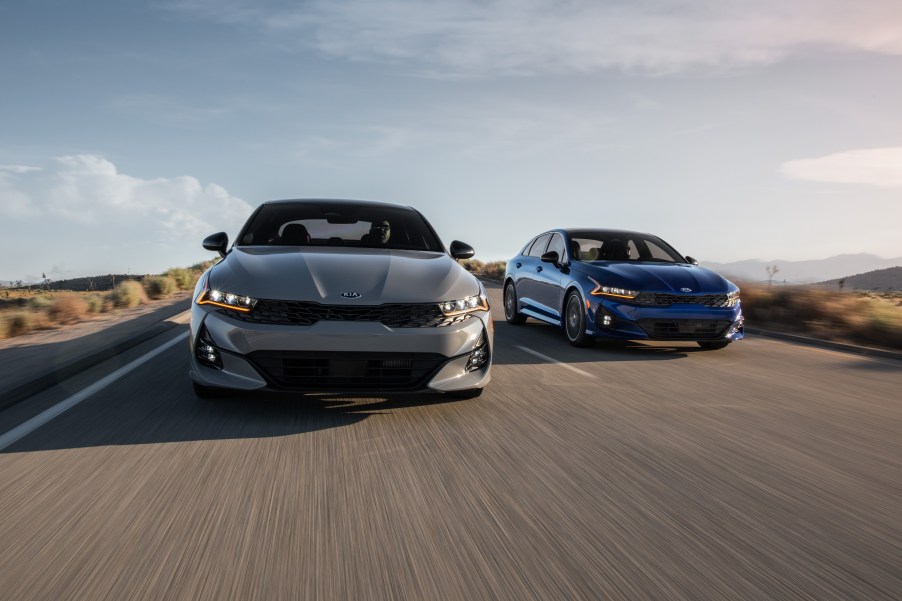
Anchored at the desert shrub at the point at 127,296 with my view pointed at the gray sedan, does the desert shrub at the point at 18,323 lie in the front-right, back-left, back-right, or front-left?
front-right

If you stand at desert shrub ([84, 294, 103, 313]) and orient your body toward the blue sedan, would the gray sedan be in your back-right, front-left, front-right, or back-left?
front-right

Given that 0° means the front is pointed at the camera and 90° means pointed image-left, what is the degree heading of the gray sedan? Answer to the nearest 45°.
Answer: approximately 0°

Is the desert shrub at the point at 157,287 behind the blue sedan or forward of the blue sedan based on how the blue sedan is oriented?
behind

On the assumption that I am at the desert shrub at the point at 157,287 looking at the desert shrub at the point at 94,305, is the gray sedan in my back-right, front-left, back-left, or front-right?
front-left

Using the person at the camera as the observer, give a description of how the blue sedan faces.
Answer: facing the viewer and to the right of the viewer

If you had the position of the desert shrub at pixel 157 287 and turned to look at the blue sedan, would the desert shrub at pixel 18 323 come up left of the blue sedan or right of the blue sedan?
right

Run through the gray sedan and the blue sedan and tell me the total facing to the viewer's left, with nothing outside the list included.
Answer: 0

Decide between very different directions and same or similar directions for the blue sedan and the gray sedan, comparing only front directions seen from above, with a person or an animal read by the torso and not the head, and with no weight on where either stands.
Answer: same or similar directions

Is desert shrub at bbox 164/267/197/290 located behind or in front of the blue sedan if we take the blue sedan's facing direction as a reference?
behind

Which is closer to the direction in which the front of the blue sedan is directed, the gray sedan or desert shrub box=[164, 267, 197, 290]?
the gray sedan

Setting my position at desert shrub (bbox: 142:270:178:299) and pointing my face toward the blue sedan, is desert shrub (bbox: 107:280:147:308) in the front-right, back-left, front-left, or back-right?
front-right
